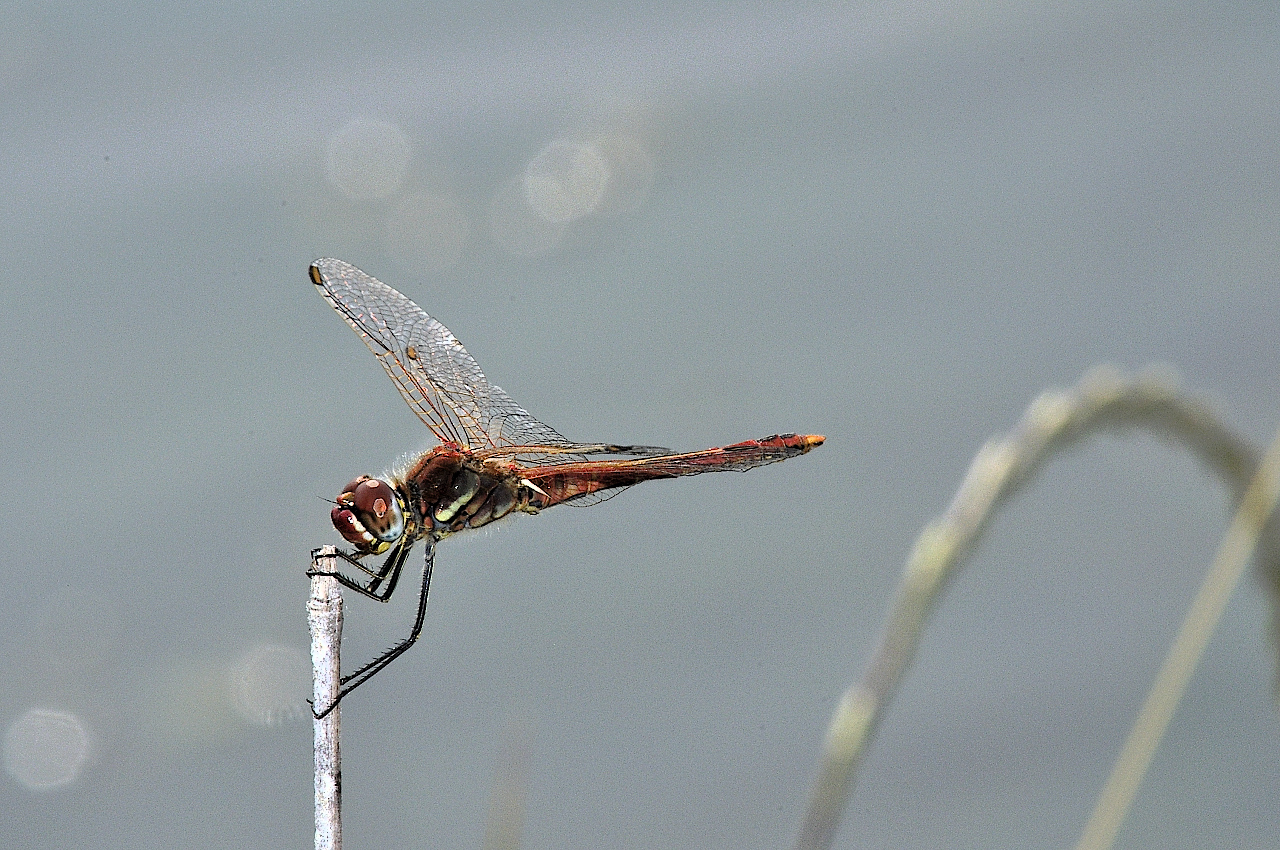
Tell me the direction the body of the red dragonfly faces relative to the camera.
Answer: to the viewer's left
